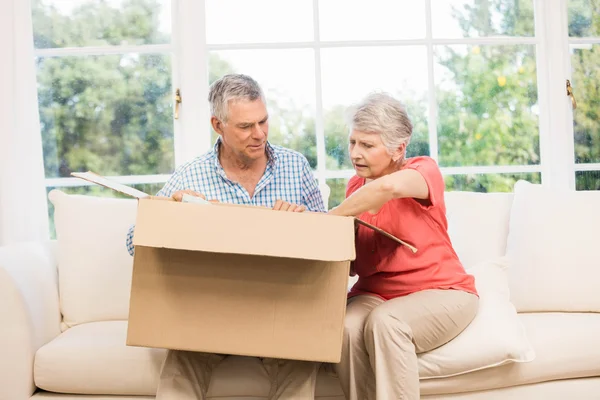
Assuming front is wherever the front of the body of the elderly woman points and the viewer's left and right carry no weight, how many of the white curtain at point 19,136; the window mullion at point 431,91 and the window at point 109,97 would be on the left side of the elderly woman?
0

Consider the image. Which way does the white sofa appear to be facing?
toward the camera

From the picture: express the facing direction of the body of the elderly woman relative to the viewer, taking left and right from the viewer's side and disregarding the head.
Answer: facing the viewer and to the left of the viewer

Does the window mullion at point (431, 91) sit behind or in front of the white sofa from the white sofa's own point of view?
behind

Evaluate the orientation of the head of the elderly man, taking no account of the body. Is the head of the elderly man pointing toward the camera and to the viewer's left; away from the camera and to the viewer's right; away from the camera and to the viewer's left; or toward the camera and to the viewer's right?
toward the camera and to the viewer's right

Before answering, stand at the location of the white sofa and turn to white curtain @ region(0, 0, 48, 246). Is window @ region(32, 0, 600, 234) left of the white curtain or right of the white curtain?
right

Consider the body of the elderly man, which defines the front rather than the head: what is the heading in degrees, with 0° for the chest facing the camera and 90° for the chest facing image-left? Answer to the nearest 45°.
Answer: approximately 0°

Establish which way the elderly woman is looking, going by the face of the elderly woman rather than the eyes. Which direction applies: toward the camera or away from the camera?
toward the camera

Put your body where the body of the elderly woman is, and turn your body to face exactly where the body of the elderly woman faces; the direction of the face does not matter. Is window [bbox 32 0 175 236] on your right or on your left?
on your right

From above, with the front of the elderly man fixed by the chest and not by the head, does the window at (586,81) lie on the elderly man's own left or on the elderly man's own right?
on the elderly man's own left

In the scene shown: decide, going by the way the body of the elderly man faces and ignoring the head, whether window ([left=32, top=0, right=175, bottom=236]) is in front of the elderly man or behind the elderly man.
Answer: behind
